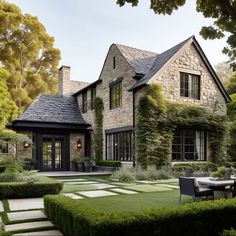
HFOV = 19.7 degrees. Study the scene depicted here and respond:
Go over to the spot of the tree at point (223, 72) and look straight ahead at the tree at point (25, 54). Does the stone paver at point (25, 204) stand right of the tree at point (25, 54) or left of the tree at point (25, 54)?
left

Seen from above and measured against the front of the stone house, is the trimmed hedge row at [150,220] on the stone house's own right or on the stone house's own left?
on the stone house's own left

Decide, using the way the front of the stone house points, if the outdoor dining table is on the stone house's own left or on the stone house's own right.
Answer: on the stone house's own left

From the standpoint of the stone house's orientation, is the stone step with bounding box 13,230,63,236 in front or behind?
in front

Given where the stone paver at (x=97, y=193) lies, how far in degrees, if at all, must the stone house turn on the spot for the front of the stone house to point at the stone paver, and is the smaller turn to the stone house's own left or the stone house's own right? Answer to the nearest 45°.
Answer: approximately 45° to the stone house's own left

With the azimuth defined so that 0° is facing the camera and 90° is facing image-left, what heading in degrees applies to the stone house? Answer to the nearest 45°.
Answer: approximately 45°

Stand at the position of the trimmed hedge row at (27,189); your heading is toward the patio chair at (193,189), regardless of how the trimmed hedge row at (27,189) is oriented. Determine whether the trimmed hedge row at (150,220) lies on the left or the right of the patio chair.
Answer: right
